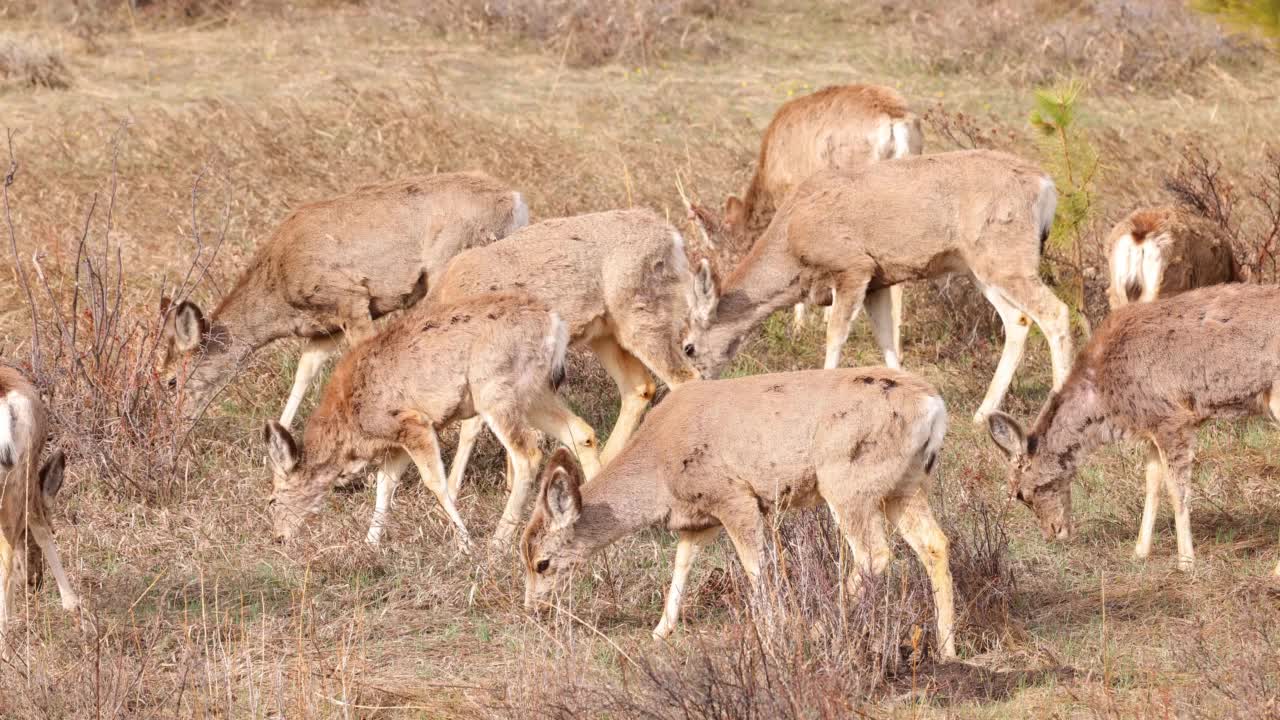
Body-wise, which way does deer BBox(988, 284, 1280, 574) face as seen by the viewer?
to the viewer's left

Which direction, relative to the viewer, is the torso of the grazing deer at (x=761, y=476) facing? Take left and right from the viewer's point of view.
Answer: facing to the left of the viewer

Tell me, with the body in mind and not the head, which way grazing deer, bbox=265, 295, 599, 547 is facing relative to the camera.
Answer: to the viewer's left

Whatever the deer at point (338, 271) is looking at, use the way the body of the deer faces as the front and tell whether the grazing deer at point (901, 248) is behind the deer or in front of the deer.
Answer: behind

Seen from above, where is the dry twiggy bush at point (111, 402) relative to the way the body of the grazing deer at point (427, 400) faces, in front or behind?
in front

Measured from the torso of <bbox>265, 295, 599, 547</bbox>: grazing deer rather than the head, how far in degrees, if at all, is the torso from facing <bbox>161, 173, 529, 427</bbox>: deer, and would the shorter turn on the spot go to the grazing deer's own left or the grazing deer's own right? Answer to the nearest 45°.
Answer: approximately 90° to the grazing deer's own right

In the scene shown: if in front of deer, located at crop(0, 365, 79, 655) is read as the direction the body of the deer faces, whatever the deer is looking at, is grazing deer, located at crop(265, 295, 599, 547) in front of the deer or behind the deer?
in front

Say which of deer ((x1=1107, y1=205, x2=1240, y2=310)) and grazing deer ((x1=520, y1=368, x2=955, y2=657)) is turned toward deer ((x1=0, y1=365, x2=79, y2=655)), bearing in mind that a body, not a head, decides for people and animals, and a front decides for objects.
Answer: the grazing deer

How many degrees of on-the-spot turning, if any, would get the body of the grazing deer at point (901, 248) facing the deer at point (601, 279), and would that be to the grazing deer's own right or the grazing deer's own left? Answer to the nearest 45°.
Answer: approximately 45° to the grazing deer's own left

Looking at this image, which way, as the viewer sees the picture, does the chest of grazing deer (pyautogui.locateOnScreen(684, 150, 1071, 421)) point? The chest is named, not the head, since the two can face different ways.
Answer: to the viewer's left

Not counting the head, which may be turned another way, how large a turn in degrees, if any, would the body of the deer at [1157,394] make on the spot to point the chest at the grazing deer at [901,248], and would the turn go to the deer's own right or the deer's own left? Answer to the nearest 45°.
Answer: approximately 45° to the deer's own right

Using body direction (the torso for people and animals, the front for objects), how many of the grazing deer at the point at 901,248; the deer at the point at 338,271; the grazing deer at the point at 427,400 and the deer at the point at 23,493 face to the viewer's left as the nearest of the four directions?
3

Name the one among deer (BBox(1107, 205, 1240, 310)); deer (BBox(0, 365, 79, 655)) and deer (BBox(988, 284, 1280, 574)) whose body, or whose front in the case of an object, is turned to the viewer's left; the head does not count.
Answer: deer (BBox(988, 284, 1280, 574))

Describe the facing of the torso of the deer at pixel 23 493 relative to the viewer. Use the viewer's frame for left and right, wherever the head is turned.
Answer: facing away from the viewer and to the right of the viewer

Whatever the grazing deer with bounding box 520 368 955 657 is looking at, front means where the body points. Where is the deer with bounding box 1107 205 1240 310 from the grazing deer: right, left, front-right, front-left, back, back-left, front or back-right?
back-right
